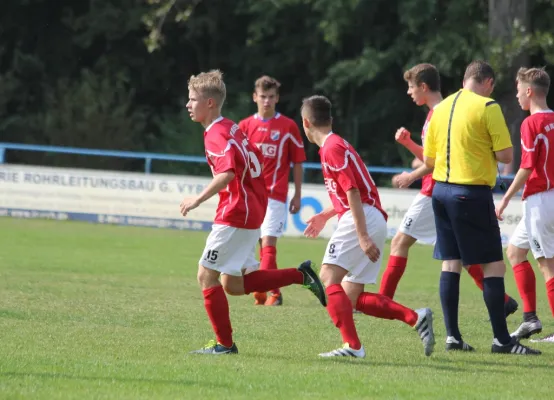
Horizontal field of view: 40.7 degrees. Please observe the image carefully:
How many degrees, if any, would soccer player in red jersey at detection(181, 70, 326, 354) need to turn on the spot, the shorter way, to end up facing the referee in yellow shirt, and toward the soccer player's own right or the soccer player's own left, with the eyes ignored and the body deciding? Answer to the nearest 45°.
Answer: approximately 180°

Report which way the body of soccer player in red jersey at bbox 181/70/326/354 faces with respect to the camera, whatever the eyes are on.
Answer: to the viewer's left

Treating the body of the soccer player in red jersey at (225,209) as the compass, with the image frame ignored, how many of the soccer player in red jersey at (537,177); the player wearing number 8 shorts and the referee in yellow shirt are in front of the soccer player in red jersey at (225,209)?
0

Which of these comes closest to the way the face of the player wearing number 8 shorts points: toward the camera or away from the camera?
away from the camera

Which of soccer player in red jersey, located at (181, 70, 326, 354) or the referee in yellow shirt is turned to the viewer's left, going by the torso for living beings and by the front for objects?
the soccer player in red jersey

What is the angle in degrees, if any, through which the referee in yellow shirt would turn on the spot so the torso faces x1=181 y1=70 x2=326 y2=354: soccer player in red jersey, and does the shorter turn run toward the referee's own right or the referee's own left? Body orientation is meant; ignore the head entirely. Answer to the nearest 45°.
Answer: approximately 135° to the referee's own left

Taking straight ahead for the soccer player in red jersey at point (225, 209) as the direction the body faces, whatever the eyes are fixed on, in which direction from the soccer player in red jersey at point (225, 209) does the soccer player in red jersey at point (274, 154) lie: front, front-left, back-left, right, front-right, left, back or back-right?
right

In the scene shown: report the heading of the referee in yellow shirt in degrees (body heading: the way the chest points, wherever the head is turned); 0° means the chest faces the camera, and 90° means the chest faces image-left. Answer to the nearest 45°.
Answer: approximately 225°

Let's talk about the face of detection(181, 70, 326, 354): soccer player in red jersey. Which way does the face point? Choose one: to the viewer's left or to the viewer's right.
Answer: to the viewer's left
